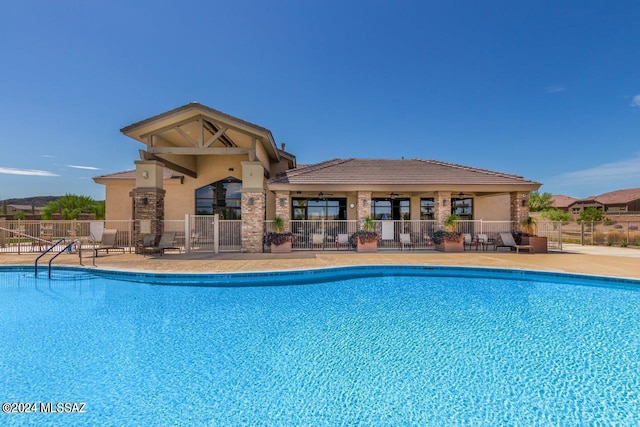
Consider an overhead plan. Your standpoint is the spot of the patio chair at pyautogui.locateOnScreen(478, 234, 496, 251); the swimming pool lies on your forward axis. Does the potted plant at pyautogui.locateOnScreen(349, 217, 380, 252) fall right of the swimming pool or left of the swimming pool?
right

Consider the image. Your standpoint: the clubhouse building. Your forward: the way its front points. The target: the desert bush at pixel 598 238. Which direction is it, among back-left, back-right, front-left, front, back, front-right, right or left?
left

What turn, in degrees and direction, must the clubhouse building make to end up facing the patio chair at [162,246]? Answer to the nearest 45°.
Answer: approximately 45° to its right

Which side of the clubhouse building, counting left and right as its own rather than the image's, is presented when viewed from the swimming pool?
front

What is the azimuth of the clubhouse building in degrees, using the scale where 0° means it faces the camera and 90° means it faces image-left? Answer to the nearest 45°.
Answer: approximately 0°

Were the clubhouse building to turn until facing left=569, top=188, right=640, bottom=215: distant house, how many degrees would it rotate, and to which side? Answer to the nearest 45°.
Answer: approximately 135° to its left

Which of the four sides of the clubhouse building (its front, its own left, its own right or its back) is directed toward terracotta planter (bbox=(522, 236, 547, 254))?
left

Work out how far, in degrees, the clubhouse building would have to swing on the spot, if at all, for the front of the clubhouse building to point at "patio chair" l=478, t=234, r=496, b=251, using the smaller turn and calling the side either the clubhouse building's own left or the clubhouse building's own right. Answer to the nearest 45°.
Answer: approximately 90° to the clubhouse building's own left
